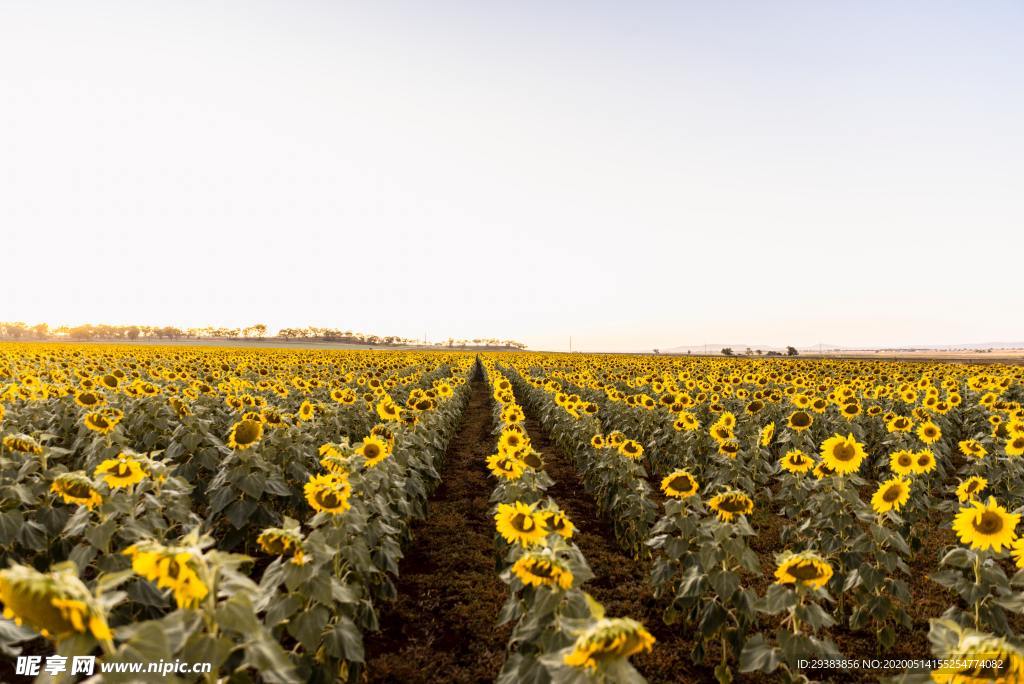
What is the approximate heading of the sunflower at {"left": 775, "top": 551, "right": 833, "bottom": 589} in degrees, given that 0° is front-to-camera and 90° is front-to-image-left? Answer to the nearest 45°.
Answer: approximately 0°

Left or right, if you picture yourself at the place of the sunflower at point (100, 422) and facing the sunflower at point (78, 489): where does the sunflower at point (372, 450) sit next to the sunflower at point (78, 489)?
left

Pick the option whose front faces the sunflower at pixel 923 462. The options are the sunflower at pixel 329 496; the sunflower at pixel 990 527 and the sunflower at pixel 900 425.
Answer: the sunflower at pixel 900 425

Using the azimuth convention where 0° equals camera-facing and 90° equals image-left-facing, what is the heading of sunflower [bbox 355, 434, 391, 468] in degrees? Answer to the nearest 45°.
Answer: approximately 0°

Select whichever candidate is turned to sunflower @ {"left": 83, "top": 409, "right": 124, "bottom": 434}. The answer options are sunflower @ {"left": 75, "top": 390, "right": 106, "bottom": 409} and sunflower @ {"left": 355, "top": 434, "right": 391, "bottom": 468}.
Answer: sunflower @ {"left": 75, "top": 390, "right": 106, "bottom": 409}

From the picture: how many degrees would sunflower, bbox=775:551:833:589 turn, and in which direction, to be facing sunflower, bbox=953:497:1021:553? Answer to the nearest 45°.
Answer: approximately 135° to its left
